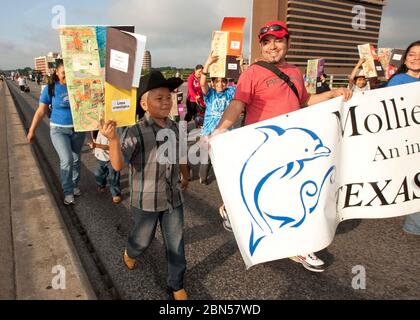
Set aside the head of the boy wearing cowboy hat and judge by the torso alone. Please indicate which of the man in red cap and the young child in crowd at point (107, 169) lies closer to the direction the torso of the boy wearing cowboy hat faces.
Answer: the man in red cap

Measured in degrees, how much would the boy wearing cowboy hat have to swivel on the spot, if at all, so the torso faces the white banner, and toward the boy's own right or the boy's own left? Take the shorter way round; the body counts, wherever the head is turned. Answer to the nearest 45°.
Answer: approximately 45° to the boy's own left

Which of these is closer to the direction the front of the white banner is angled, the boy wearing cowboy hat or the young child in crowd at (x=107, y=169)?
the boy wearing cowboy hat

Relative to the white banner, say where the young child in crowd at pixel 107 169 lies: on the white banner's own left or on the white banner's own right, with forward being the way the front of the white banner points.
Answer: on the white banner's own right

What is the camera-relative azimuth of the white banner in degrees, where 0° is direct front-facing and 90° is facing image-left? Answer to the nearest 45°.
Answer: approximately 0°

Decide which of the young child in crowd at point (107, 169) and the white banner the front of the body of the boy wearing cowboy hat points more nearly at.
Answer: the white banner

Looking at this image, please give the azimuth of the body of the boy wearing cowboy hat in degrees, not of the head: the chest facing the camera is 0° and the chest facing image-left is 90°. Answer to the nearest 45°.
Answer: approximately 315°

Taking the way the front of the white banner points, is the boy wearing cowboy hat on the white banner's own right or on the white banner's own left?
on the white banner's own right

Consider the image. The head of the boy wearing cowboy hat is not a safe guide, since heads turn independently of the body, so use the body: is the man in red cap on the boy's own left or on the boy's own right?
on the boy's own left
